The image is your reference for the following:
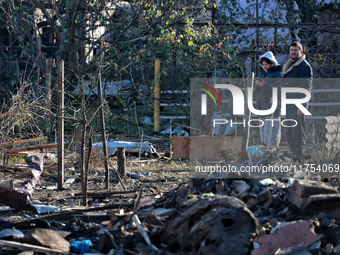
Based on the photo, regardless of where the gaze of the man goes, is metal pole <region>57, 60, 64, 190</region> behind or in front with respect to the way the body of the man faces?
in front

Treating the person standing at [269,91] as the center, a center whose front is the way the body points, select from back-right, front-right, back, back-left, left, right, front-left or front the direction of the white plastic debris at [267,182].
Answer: front-left

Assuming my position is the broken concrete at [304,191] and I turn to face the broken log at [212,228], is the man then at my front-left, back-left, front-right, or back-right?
back-right

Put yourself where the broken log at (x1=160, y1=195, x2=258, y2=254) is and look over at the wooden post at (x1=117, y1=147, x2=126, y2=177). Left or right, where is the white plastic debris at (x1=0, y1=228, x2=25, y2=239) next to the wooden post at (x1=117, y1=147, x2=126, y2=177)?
left

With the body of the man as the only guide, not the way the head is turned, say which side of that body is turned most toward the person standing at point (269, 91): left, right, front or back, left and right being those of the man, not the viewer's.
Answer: right

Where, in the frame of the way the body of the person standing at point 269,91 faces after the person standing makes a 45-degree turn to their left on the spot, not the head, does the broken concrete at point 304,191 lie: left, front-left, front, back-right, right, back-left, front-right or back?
front

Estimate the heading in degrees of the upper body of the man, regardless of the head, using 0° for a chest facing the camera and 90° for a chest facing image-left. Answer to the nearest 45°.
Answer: approximately 45°

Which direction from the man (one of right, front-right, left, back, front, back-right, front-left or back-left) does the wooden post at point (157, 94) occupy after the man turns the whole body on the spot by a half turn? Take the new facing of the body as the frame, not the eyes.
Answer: left

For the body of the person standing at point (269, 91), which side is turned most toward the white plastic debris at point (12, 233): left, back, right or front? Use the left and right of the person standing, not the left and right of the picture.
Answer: front

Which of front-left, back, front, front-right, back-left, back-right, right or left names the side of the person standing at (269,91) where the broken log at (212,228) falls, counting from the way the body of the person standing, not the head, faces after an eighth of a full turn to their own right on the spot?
left

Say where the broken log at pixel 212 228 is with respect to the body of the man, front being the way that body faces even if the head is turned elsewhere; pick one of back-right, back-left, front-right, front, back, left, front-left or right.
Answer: front-left

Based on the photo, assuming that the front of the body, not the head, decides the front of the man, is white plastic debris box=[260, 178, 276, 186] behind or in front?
in front

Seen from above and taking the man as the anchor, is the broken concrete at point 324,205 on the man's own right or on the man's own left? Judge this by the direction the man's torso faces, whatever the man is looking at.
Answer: on the man's own left

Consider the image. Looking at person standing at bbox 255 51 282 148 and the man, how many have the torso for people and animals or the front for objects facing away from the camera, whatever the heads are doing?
0
